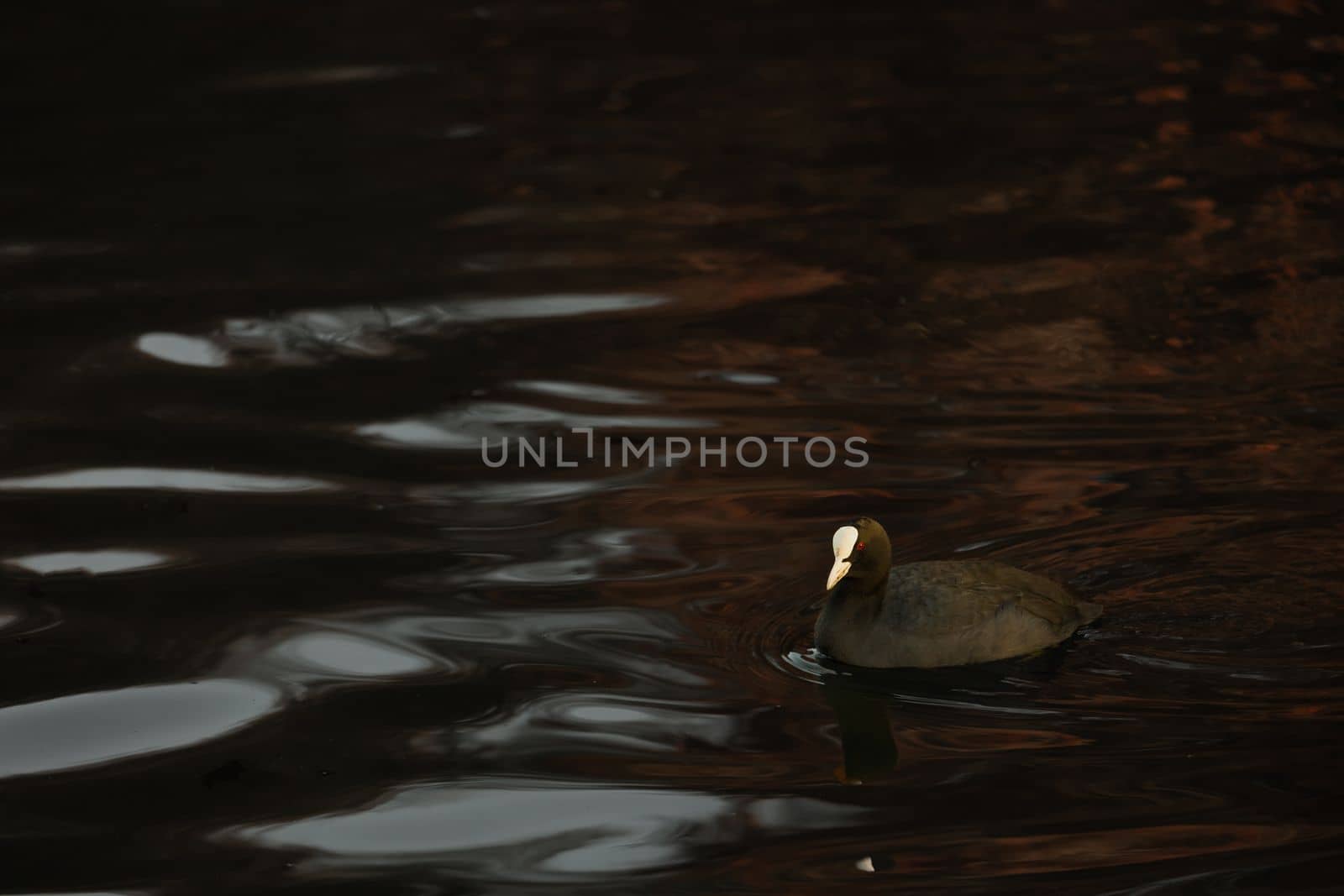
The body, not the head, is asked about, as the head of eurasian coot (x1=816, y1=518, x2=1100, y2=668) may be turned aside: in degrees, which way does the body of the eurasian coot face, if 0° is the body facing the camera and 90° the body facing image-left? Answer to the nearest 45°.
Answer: approximately 90°
